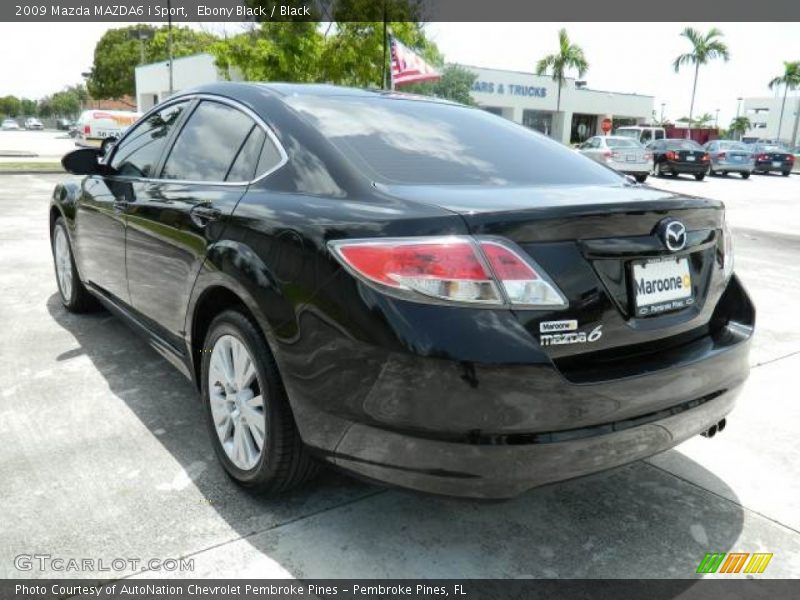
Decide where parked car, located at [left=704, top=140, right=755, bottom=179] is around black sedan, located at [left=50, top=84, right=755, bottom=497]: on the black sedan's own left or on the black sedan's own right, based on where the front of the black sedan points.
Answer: on the black sedan's own right

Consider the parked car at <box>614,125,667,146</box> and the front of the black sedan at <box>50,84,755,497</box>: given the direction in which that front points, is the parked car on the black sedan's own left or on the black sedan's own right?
on the black sedan's own right

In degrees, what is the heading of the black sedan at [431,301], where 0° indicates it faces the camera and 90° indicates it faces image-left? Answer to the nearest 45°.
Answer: approximately 135°

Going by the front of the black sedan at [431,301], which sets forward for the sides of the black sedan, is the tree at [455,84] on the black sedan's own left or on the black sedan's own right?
on the black sedan's own right
